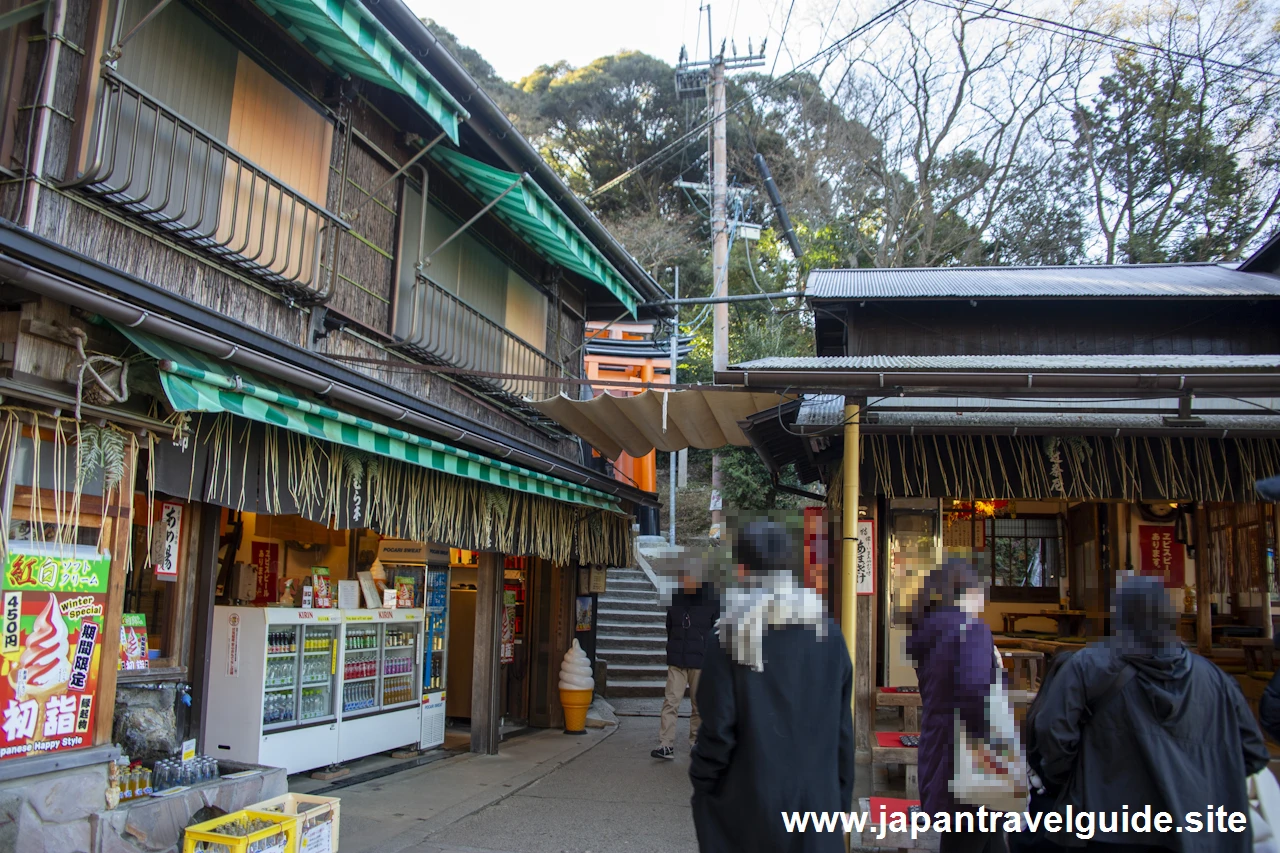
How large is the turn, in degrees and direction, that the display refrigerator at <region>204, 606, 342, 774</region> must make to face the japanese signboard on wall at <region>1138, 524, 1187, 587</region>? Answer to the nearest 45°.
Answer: approximately 45° to its left

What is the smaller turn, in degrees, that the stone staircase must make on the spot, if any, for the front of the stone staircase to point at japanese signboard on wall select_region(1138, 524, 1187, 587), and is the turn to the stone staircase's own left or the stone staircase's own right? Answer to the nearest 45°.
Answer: approximately 45° to the stone staircase's own left

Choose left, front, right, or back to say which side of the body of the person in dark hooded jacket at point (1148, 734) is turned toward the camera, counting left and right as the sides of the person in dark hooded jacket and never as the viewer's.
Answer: back

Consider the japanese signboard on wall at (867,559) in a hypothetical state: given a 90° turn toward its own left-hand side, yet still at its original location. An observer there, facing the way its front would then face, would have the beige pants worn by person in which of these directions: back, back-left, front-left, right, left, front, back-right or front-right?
back-left

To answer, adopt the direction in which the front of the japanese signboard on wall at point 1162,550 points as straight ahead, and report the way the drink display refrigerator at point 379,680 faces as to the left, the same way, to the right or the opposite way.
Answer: to the left

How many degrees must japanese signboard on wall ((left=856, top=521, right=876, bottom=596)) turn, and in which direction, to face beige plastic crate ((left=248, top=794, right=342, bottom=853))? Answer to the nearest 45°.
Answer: approximately 45° to its right

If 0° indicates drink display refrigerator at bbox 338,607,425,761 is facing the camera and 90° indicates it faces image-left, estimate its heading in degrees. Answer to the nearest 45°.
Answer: approximately 315°

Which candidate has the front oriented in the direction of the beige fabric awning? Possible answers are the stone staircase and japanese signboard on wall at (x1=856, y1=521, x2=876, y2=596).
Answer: the stone staircase

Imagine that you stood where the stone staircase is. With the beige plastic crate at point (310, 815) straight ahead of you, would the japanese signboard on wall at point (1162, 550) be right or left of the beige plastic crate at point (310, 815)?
left

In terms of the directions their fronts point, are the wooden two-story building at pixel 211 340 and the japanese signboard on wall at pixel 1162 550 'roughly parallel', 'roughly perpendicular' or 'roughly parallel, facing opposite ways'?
roughly perpendicular

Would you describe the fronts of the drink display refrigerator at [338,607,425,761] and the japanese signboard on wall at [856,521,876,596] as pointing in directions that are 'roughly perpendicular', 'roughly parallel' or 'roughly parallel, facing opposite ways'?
roughly perpendicular
